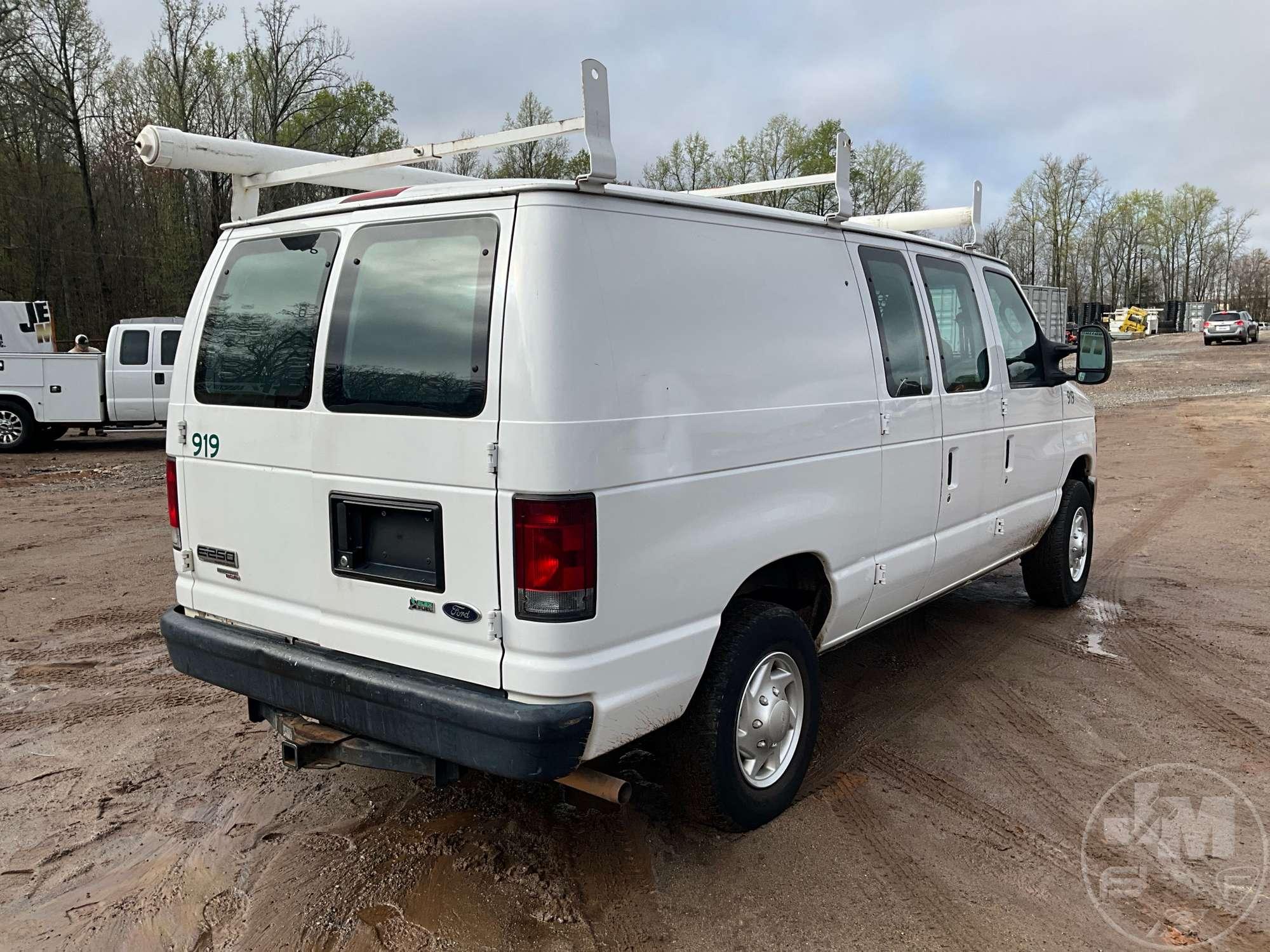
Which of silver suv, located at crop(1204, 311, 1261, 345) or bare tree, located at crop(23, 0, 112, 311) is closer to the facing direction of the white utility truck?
the silver suv

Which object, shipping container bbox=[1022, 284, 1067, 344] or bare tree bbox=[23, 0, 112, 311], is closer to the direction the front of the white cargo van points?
the shipping container

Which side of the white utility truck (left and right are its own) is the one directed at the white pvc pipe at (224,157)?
right

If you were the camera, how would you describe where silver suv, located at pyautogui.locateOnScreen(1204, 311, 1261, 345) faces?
facing away from the viewer and to the right of the viewer

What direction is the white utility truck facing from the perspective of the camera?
to the viewer's right

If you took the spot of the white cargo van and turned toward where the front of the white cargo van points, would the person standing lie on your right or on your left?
on your left

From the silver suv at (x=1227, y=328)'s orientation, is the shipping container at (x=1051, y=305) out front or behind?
behind

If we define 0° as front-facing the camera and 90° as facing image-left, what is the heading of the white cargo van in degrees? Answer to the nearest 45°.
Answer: approximately 225°

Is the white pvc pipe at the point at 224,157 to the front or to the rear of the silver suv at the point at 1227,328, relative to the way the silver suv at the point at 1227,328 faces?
to the rear

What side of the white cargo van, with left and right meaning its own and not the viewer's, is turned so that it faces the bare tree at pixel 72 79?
left

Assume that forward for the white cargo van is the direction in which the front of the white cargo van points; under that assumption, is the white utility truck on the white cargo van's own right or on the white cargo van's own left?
on the white cargo van's own left
